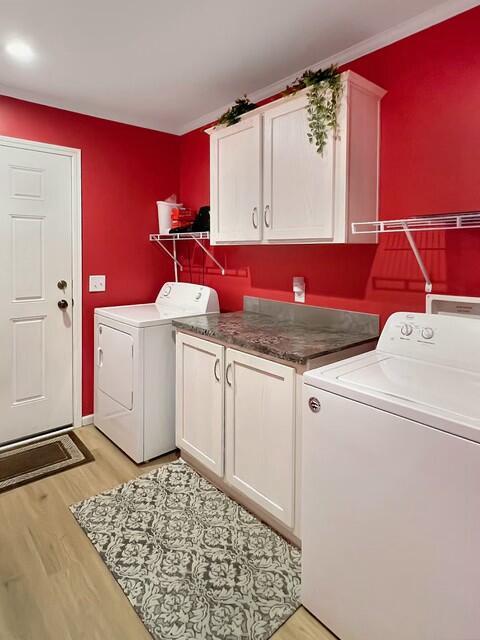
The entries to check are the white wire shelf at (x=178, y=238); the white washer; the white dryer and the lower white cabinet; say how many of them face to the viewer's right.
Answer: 0

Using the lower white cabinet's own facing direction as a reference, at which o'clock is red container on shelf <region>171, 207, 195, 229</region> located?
The red container on shelf is roughly at 4 o'clock from the lower white cabinet.

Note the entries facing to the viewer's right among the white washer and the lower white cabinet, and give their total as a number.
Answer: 0

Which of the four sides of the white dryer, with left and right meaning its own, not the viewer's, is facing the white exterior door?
front

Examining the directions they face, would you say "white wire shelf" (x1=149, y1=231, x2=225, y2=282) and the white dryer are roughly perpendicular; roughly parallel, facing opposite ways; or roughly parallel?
roughly parallel

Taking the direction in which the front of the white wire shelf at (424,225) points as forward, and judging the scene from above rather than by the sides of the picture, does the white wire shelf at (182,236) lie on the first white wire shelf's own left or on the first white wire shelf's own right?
on the first white wire shelf's own right

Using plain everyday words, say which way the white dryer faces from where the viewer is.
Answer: facing the viewer and to the left of the viewer

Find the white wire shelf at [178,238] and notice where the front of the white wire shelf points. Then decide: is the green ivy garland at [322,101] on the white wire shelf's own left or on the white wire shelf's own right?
on the white wire shelf's own left
